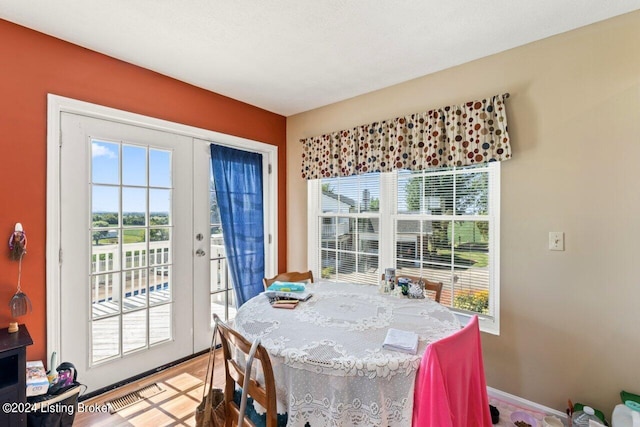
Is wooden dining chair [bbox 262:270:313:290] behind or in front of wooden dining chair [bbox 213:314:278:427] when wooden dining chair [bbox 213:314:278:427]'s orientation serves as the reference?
in front

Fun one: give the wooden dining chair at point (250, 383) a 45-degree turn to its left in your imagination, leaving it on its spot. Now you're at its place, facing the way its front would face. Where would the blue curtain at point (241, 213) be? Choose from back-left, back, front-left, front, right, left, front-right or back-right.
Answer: front

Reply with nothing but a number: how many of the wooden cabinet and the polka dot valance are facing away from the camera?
0

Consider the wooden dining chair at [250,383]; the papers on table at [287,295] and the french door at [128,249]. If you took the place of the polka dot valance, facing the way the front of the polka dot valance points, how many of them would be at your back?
0

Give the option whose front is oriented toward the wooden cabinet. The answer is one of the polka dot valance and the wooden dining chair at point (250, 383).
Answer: the polka dot valance

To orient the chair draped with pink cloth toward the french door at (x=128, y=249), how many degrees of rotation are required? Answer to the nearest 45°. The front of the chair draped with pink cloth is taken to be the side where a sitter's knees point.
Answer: approximately 45° to its left

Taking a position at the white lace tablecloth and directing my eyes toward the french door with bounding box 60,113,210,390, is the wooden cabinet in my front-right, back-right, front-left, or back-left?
front-left

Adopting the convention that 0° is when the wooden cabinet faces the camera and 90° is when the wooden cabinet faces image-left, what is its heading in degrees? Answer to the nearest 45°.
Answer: approximately 315°

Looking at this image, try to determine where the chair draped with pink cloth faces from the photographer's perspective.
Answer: facing away from the viewer and to the left of the viewer

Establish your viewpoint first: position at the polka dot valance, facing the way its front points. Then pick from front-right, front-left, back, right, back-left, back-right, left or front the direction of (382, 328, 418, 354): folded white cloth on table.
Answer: front-left

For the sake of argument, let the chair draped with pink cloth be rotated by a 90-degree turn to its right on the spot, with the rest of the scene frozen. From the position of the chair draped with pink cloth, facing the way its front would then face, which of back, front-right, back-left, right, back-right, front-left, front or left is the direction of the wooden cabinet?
back-left

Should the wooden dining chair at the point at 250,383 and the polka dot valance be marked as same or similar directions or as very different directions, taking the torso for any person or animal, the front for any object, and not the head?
very different directions

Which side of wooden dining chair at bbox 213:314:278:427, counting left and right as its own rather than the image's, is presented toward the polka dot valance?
front

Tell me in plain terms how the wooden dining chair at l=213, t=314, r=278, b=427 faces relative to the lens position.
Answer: facing away from the viewer and to the right of the viewer

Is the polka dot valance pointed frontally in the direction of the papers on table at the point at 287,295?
yes

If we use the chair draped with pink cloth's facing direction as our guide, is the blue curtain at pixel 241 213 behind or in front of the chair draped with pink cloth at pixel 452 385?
in front

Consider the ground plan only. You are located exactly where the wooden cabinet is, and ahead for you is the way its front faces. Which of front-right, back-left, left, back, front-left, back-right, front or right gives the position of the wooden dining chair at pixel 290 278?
front-left

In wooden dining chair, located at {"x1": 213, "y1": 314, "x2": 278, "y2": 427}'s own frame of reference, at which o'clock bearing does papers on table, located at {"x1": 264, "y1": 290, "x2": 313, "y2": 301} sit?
The papers on table is roughly at 11 o'clock from the wooden dining chair.
